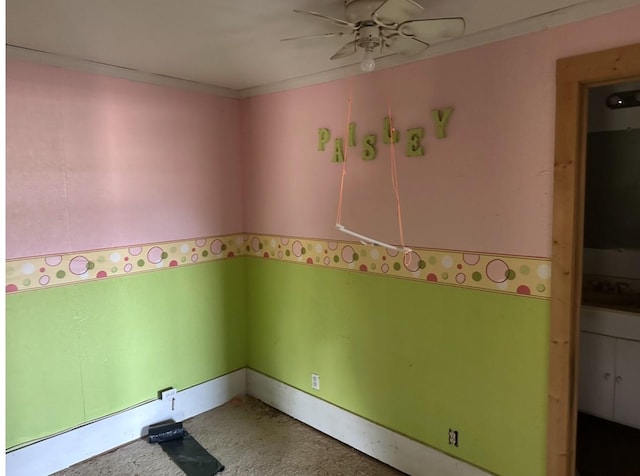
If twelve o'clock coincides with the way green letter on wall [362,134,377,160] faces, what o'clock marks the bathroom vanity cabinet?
The bathroom vanity cabinet is roughly at 7 o'clock from the green letter on wall.

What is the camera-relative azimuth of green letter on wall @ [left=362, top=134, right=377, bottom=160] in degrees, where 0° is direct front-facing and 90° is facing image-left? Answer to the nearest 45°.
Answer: approximately 45°

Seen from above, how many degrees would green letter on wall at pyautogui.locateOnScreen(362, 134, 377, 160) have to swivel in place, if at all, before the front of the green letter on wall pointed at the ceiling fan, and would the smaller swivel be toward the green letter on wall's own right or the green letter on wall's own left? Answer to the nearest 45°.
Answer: approximately 45° to the green letter on wall's own left
